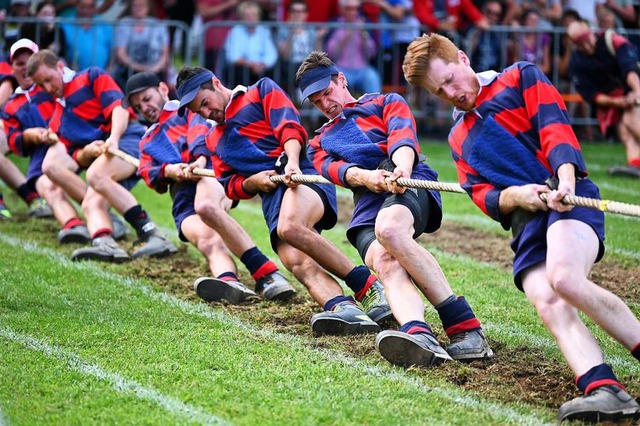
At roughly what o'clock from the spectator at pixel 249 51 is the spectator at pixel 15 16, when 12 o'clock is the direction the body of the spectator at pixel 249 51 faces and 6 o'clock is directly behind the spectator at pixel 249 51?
the spectator at pixel 15 16 is roughly at 3 o'clock from the spectator at pixel 249 51.

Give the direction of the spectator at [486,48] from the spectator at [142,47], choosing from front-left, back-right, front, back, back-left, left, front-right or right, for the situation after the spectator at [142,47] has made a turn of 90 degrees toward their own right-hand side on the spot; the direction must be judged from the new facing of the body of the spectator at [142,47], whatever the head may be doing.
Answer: back

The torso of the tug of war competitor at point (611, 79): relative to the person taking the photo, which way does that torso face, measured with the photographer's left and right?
facing the viewer and to the right of the viewer

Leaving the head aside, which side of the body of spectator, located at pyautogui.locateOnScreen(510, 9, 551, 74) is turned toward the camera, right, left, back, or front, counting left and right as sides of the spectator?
front

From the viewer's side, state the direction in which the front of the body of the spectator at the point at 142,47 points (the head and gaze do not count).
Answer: toward the camera

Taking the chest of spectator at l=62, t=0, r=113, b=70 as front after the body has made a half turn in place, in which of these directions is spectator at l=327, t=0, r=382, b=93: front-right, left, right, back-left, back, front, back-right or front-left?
right

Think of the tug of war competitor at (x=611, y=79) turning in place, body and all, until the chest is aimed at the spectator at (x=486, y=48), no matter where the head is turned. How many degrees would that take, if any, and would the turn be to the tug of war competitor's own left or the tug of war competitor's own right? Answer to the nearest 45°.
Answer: approximately 90° to the tug of war competitor's own right

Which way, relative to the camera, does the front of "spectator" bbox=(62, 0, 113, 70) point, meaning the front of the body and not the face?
toward the camera

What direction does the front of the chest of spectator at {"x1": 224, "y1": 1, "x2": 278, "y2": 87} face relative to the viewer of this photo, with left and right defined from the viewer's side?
facing the viewer

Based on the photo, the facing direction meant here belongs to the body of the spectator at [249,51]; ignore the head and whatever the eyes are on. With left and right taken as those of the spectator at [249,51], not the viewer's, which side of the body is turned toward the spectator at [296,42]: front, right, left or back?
left
